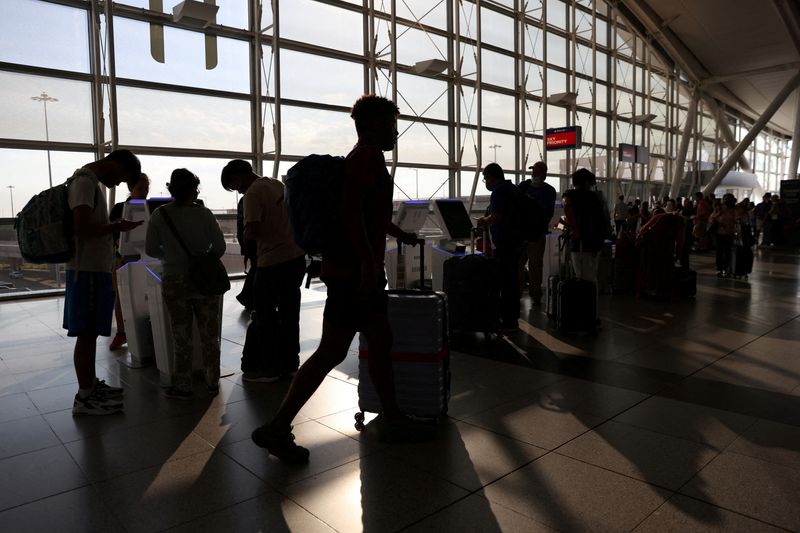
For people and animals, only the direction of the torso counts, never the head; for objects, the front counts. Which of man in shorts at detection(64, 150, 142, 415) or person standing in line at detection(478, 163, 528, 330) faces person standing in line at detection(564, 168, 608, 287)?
the man in shorts

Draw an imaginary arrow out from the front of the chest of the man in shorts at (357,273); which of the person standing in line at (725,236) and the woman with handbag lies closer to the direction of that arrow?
the person standing in line

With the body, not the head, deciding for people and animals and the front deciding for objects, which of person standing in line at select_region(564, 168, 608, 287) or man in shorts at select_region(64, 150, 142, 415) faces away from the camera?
the person standing in line

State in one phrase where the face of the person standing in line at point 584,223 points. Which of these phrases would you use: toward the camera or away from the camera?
away from the camera

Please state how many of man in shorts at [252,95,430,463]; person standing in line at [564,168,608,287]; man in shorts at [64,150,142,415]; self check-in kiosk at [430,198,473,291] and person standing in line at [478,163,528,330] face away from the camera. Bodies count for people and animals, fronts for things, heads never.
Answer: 1

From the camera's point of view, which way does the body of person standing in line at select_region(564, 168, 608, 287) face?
away from the camera

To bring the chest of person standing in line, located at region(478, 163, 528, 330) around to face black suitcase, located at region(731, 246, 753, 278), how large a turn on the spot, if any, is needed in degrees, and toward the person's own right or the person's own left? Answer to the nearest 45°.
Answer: approximately 135° to the person's own right

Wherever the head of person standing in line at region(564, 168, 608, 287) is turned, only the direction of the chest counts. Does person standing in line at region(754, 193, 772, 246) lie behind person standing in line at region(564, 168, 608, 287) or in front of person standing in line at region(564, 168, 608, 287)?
in front

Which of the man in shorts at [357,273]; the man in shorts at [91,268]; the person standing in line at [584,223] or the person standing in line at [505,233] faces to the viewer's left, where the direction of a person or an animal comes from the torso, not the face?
the person standing in line at [505,233]

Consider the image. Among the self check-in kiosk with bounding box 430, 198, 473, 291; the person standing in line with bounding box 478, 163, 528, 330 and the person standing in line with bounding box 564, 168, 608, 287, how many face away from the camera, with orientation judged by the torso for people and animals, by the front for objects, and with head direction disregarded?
1

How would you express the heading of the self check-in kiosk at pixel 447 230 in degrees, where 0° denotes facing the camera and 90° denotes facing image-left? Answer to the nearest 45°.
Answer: approximately 315°

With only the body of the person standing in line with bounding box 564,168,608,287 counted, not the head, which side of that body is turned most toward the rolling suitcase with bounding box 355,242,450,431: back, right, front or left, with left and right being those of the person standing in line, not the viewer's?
back

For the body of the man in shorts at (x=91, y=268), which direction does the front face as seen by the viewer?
to the viewer's right

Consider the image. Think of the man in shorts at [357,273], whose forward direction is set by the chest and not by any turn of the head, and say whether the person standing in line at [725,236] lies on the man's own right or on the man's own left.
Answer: on the man's own left

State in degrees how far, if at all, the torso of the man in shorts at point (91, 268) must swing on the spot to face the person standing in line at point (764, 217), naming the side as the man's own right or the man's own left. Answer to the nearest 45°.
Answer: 0° — they already face them

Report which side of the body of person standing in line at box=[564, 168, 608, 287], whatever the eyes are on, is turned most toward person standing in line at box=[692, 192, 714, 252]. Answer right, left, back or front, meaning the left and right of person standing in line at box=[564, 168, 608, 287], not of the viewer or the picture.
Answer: front

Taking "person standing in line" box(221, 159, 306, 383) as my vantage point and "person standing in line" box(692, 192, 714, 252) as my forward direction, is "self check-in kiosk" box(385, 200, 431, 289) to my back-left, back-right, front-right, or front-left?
front-left

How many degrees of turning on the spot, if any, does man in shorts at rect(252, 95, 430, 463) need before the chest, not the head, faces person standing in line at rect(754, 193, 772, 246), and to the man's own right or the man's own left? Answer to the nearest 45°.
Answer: approximately 45° to the man's own left

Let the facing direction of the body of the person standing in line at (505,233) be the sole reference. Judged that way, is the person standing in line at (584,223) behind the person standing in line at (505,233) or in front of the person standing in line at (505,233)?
behind

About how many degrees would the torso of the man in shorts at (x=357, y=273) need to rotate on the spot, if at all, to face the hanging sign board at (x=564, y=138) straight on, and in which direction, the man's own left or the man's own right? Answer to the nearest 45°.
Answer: approximately 45° to the man's own left
